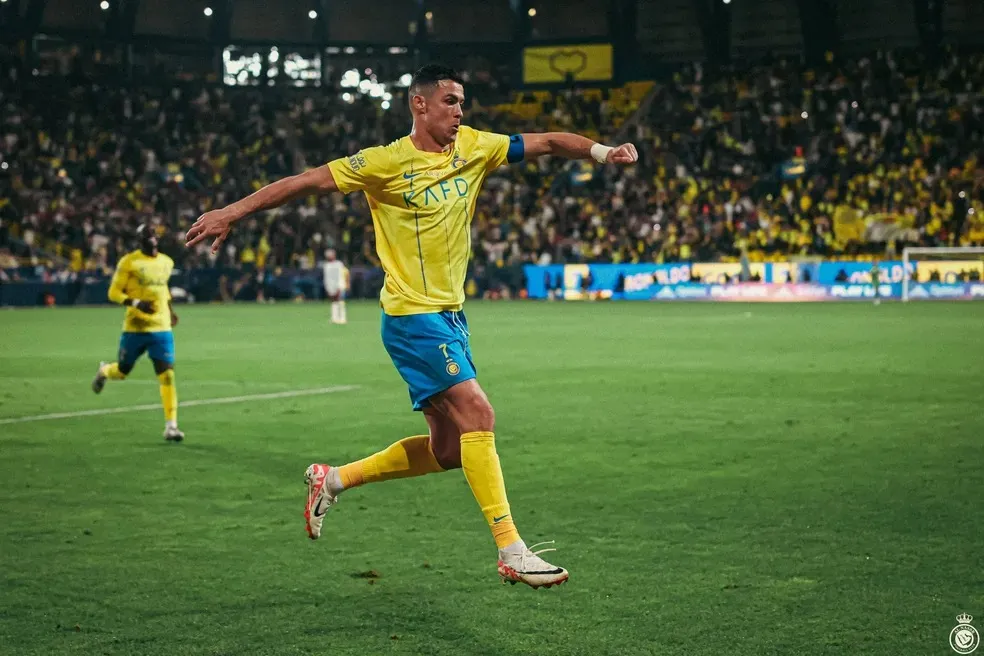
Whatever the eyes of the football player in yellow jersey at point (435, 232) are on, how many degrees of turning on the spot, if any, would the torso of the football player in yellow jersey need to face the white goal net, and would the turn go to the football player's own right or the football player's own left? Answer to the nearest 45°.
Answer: approximately 90° to the football player's own left

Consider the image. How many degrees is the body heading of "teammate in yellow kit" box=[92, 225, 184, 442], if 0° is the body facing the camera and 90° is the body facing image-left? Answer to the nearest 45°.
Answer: approximately 315°

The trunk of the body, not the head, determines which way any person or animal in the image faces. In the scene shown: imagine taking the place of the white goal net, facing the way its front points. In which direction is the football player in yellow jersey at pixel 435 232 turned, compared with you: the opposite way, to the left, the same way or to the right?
to the left

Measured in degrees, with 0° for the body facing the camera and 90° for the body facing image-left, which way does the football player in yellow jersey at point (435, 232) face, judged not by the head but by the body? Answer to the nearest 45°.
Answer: approximately 315°

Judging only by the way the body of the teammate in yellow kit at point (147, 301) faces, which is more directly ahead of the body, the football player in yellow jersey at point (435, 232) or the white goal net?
the football player in yellow jersey

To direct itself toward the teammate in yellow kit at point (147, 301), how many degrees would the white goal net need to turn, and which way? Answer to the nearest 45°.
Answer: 0° — it already faces them

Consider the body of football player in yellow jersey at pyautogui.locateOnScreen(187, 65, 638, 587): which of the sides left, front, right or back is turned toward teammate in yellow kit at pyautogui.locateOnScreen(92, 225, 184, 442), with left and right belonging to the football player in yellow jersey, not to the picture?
back

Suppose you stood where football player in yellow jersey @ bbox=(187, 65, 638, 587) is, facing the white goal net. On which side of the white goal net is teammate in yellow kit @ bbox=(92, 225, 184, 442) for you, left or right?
left

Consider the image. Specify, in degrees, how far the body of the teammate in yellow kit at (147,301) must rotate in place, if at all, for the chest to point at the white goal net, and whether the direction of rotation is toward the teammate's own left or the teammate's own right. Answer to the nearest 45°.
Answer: approximately 90° to the teammate's own left

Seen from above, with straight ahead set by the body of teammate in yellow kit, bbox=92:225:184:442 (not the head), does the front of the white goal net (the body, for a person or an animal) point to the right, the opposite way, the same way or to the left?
to the right
